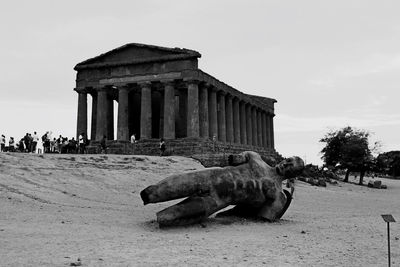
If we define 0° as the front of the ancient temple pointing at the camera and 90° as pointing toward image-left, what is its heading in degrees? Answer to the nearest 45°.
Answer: approximately 45°

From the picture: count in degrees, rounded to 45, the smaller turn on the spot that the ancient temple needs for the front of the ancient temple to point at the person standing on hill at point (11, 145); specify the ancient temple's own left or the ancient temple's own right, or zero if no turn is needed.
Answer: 0° — it already faces them

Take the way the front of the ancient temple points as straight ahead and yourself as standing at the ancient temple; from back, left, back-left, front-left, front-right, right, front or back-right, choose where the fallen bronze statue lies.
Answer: front-left

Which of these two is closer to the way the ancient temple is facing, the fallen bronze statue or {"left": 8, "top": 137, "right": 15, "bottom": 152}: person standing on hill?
the person standing on hill
